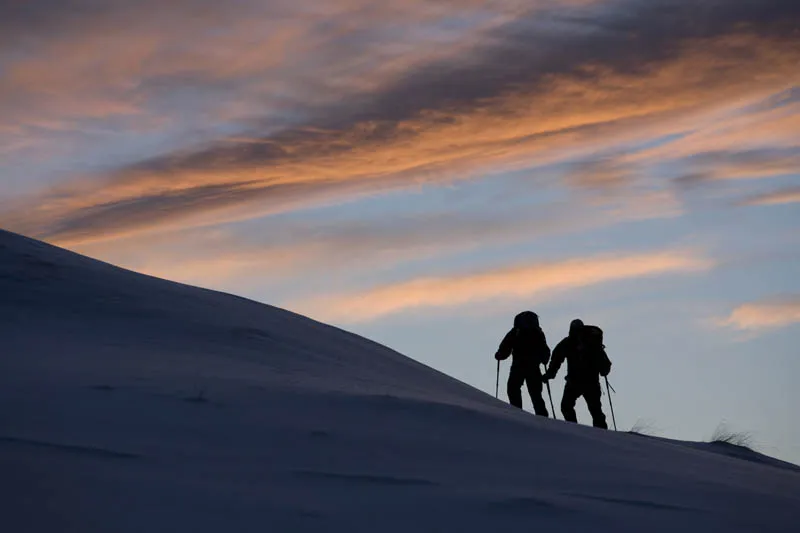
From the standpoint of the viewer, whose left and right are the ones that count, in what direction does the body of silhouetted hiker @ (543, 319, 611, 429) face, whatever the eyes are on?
facing away from the viewer and to the left of the viewer

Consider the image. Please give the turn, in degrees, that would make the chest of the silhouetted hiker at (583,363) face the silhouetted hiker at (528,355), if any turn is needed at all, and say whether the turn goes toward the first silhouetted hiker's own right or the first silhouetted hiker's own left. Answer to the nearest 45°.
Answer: approximately 45° to the first silhouetted hiker's own left
